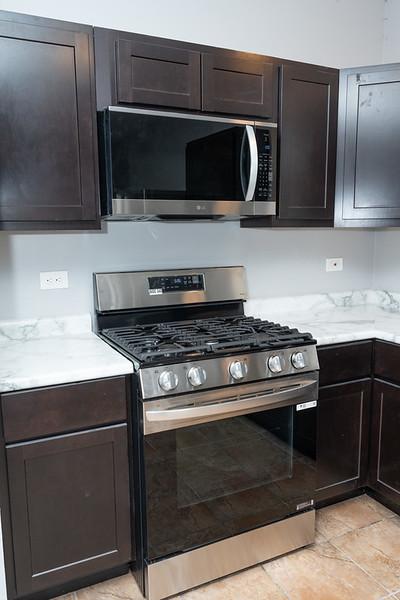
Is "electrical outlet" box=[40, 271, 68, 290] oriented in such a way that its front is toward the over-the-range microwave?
no

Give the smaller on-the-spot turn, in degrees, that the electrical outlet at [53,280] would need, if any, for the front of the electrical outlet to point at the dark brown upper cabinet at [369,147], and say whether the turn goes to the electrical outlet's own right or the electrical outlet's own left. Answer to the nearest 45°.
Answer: approximately 90° to the electrical outlet's own left

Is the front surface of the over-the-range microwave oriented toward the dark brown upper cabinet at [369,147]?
no

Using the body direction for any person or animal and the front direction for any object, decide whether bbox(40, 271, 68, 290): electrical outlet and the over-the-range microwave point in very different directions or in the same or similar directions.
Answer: same or similar directions

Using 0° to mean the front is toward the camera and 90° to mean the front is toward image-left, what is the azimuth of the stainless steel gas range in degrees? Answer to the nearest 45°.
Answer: approximately 315°

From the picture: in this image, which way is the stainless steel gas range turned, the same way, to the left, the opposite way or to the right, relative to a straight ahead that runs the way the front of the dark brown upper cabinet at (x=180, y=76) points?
the same way

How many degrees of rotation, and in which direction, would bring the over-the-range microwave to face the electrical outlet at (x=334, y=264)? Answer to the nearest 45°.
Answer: approximately 90° to its left

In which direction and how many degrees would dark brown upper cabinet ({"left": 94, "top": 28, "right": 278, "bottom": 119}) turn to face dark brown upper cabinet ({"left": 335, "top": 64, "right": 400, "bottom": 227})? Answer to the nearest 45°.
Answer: approximately 45° to its left

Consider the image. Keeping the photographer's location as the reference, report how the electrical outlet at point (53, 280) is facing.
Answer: facing the viewer

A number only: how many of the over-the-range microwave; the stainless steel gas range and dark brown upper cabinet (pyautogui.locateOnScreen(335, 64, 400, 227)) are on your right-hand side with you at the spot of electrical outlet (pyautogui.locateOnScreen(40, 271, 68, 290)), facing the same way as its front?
0

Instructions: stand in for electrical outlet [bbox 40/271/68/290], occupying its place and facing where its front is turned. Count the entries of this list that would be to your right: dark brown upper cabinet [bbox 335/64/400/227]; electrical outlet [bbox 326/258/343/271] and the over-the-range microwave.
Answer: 0

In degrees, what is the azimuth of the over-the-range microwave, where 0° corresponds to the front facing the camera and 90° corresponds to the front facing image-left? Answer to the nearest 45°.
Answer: approximately 315°

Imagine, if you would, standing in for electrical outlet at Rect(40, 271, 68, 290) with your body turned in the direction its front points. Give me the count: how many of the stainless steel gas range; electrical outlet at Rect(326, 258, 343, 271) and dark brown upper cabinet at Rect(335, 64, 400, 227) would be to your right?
0

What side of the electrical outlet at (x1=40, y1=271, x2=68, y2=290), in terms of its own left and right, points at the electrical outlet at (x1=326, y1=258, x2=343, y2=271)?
left

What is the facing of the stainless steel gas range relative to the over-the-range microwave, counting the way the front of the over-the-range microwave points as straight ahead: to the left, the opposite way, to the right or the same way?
the same way
